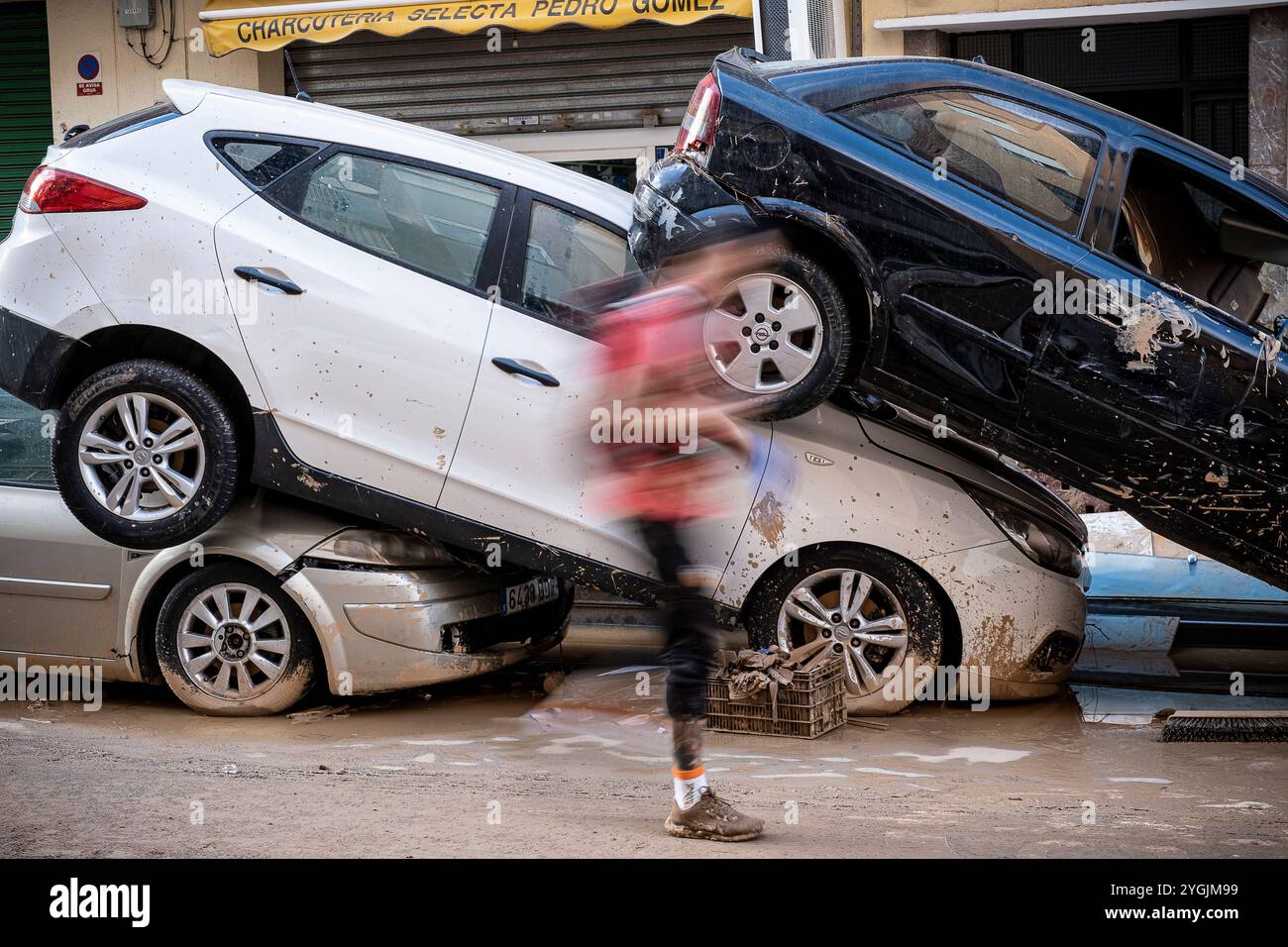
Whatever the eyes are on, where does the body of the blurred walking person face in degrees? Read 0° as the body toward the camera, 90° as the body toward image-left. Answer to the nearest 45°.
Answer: approximately 270°

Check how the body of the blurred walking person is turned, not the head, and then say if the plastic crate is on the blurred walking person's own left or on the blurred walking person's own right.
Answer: on the blurred walking person's own left

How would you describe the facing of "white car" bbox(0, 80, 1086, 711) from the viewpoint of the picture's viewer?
facing to the right of the viewer

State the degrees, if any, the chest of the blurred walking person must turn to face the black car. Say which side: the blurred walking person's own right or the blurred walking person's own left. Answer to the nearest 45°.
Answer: approximately 45° to the blurred walking person's own left

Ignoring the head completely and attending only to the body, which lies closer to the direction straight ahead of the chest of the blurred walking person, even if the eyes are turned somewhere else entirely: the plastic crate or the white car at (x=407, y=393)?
the plastic crate

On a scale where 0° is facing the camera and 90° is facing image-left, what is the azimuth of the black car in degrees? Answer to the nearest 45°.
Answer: approximately 270°

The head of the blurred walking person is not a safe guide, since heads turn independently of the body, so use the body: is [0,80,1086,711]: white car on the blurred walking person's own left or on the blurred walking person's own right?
on the blurred walking person's own left
